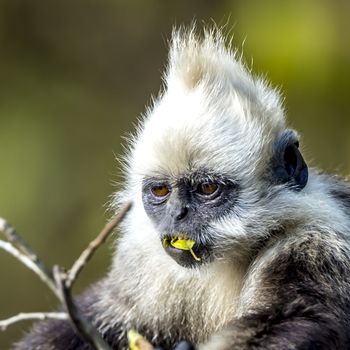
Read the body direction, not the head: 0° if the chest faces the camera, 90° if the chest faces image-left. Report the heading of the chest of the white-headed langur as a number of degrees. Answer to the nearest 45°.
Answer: approximately 45°
